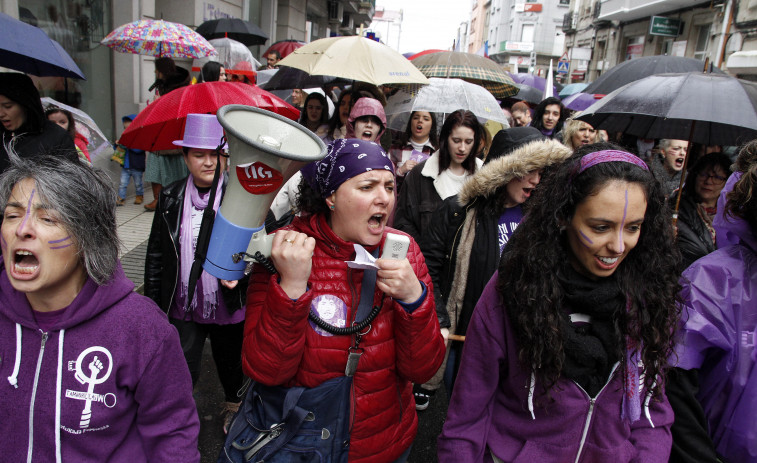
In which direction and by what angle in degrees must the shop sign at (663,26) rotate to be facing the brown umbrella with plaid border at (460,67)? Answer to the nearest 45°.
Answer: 0° — it already faces it

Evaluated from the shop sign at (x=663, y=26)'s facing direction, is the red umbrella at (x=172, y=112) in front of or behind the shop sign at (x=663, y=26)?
in front

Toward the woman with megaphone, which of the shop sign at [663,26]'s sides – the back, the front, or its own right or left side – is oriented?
front

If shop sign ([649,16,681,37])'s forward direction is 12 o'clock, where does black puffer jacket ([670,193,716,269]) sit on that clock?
The black puffer jacket is roughly at 12 o'clock from the shop sign.

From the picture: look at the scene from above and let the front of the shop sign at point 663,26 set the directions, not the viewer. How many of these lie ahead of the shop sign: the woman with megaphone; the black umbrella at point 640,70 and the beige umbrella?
3

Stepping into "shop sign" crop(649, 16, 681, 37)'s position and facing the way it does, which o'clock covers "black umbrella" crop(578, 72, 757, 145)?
The black umbrella is roughly at 12 o'clock from the shop sign.

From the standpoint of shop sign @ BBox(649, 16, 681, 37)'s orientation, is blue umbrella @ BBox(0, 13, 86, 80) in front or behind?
in front

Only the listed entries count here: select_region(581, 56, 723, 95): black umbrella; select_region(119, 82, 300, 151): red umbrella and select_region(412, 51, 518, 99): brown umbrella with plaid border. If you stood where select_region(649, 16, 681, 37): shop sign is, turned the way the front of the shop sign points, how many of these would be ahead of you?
3

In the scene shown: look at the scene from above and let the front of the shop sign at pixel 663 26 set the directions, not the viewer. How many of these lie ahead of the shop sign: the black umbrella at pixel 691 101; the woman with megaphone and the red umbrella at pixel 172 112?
3

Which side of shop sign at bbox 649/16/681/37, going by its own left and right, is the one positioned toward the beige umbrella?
front
